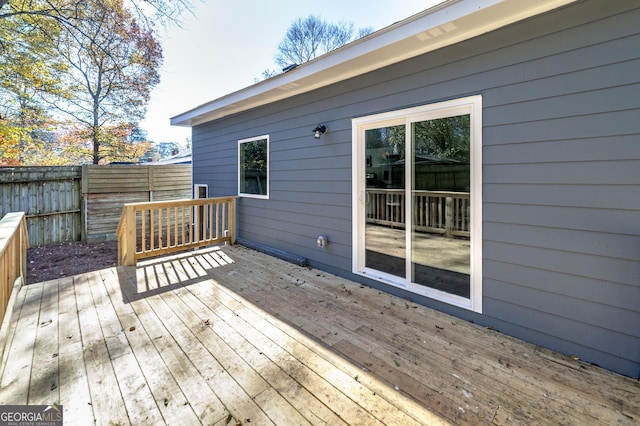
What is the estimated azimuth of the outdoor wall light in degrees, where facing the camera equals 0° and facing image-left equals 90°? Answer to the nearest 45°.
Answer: approximately 45°

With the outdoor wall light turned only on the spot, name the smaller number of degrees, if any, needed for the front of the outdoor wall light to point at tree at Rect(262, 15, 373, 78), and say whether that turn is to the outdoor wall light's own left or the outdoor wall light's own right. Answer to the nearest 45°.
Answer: approximately 135° to the outdoor wall light's own right

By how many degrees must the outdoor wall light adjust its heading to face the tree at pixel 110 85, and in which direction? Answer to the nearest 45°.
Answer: approximately 90° to its right

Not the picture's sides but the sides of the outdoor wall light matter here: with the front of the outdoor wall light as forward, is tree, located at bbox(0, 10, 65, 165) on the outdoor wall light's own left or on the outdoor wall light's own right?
on the outdoor wall light's own right
